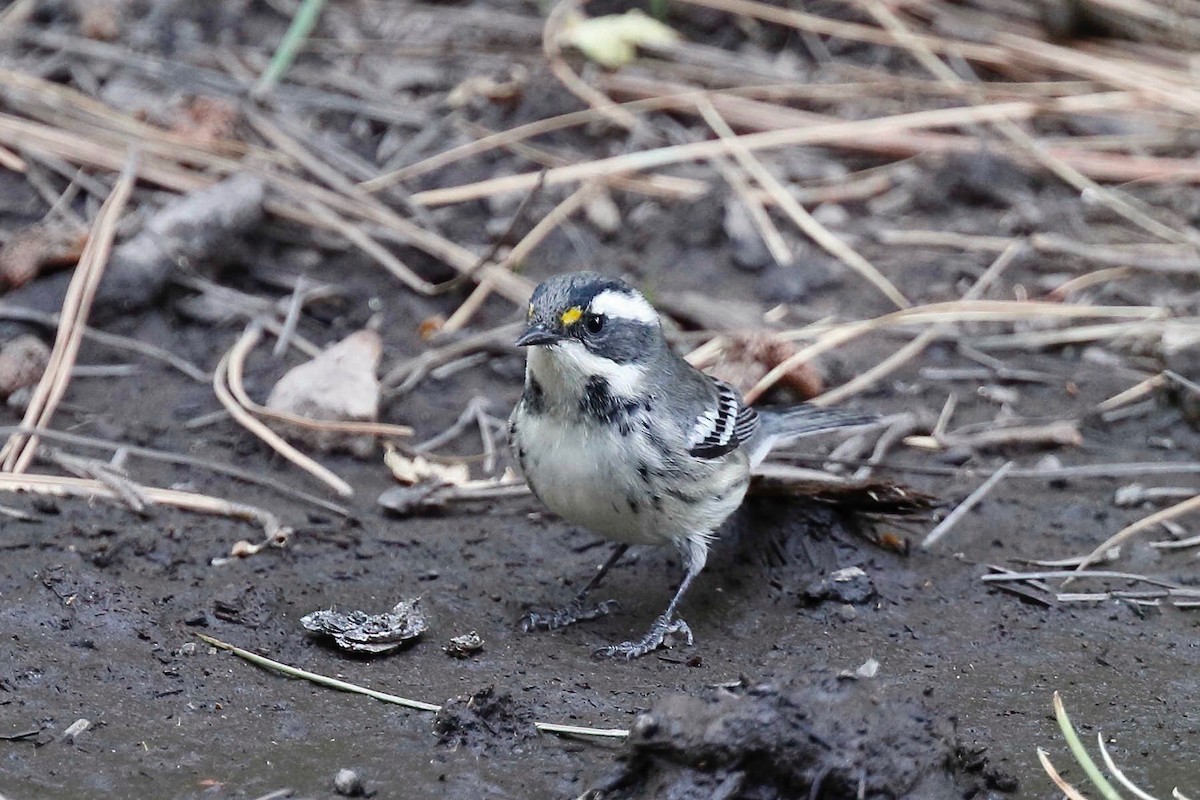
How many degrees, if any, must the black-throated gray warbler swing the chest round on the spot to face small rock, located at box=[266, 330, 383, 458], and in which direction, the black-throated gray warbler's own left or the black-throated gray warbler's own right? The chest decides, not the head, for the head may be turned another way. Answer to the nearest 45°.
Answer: approximately 90° to the black-throated gray warbler's own right

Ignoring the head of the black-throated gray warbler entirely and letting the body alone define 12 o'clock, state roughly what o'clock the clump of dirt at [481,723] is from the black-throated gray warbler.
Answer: The clump of dirt is roughly at 11 o'clock from the black-throated gray warbler.

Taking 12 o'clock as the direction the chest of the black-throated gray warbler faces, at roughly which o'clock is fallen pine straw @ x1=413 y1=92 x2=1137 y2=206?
The fallen pine straw is roughly at 5 o'clock from the black-throated gray warbler.

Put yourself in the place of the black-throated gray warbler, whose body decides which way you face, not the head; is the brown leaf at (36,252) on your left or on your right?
on your right

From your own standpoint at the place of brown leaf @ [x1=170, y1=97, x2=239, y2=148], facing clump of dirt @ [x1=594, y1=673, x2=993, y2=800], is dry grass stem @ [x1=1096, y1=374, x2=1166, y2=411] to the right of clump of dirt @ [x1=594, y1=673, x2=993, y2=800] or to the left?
left

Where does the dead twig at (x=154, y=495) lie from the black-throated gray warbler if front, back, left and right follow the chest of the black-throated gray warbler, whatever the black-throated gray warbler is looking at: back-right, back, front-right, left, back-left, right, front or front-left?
front-right

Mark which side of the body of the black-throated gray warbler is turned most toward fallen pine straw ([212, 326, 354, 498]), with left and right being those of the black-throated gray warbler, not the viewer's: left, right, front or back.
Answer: right

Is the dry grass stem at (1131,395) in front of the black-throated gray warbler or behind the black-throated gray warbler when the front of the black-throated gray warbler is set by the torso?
behind

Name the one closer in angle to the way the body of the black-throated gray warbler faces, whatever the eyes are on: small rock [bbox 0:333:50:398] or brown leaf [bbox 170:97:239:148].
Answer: the small rock

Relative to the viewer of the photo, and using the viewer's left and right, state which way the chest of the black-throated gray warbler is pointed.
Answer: facing the viewer and to the left of the viewer

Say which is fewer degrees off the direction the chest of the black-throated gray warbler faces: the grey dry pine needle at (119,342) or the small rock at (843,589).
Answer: the grey dry pine needle

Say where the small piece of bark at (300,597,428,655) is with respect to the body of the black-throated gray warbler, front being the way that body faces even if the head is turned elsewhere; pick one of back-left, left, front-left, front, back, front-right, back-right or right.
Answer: front

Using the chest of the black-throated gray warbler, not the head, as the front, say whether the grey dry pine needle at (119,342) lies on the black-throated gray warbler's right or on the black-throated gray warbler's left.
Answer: on the black-throated gray warbler's right

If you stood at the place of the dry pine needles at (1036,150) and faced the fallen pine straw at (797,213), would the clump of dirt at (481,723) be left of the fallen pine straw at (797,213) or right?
left

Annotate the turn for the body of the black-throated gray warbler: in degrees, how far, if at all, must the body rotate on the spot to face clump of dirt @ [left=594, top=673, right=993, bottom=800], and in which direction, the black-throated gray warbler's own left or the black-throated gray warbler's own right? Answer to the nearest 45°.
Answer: approximately 45° to the black-throated gray warbler's own left

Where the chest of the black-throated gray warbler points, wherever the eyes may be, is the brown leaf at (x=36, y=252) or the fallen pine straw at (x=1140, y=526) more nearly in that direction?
the brown leaf
